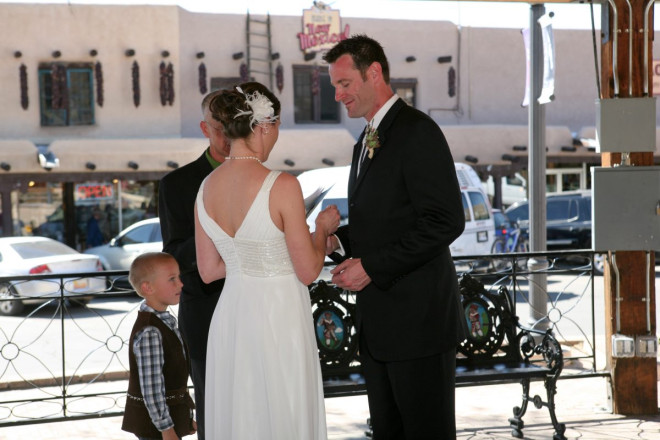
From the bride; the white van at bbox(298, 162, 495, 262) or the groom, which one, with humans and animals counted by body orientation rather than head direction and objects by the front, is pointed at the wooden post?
the bride

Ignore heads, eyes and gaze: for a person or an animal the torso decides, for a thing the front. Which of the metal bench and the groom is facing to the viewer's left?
the groom

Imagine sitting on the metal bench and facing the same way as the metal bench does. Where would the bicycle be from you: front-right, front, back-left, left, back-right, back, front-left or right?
back-left

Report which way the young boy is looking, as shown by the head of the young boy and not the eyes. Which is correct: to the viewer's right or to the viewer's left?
to the viewer's right

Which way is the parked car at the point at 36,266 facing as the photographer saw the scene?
facing away from the viewer and to the left of the viewer

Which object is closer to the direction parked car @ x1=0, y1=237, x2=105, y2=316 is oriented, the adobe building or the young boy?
the adobe building

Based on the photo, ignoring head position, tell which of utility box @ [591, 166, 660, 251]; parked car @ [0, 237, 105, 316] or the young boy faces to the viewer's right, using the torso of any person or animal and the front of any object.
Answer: the young boy

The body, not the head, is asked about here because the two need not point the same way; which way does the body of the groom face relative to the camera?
to the viewer's left

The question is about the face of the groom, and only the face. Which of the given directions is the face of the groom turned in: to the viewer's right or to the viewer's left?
to the viewer's left

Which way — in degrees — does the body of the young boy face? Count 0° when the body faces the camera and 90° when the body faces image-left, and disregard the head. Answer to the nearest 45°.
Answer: approximately 270°

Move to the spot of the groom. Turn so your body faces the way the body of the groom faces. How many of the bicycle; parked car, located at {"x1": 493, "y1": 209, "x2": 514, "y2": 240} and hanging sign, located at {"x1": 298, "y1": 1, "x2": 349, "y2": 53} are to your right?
3

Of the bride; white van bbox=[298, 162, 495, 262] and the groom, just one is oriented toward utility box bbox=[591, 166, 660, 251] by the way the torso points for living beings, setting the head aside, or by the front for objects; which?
the bride

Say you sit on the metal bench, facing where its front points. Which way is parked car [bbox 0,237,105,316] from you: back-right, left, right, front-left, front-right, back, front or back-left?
back

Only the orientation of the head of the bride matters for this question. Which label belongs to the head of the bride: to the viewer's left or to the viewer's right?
to the viewer's right

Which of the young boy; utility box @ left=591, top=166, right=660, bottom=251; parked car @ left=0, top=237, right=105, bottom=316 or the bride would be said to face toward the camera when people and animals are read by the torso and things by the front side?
the utility box

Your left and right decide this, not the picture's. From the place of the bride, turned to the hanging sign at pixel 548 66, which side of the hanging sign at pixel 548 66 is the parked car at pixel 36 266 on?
left

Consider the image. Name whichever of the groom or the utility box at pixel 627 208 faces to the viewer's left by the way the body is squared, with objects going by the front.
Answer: the groom

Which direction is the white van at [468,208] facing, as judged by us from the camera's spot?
facing away from the viewer and to the left of the viewer

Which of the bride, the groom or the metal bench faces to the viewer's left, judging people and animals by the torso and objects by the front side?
the groom
